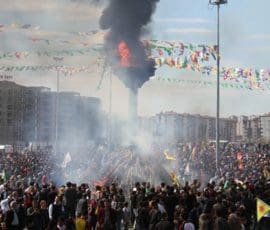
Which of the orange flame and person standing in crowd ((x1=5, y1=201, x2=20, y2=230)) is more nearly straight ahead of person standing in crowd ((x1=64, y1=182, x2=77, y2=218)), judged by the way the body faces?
the orange flame

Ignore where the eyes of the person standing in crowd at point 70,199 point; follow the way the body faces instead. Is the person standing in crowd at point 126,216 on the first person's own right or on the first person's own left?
on the first person's own right

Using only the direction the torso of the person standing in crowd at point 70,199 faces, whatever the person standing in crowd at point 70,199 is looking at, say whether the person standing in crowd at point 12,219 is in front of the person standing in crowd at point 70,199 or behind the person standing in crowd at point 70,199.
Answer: behind

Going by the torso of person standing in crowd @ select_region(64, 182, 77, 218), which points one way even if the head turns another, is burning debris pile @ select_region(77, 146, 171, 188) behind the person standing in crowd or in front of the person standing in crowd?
in front

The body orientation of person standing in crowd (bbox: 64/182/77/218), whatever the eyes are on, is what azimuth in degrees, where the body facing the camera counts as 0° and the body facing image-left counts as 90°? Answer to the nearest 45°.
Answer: approximately 180°

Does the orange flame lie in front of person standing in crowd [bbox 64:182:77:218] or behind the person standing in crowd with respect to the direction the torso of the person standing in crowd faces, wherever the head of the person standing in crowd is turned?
in front

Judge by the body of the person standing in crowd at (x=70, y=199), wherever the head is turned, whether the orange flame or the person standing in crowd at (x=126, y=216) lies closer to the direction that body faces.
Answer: the orange flame
